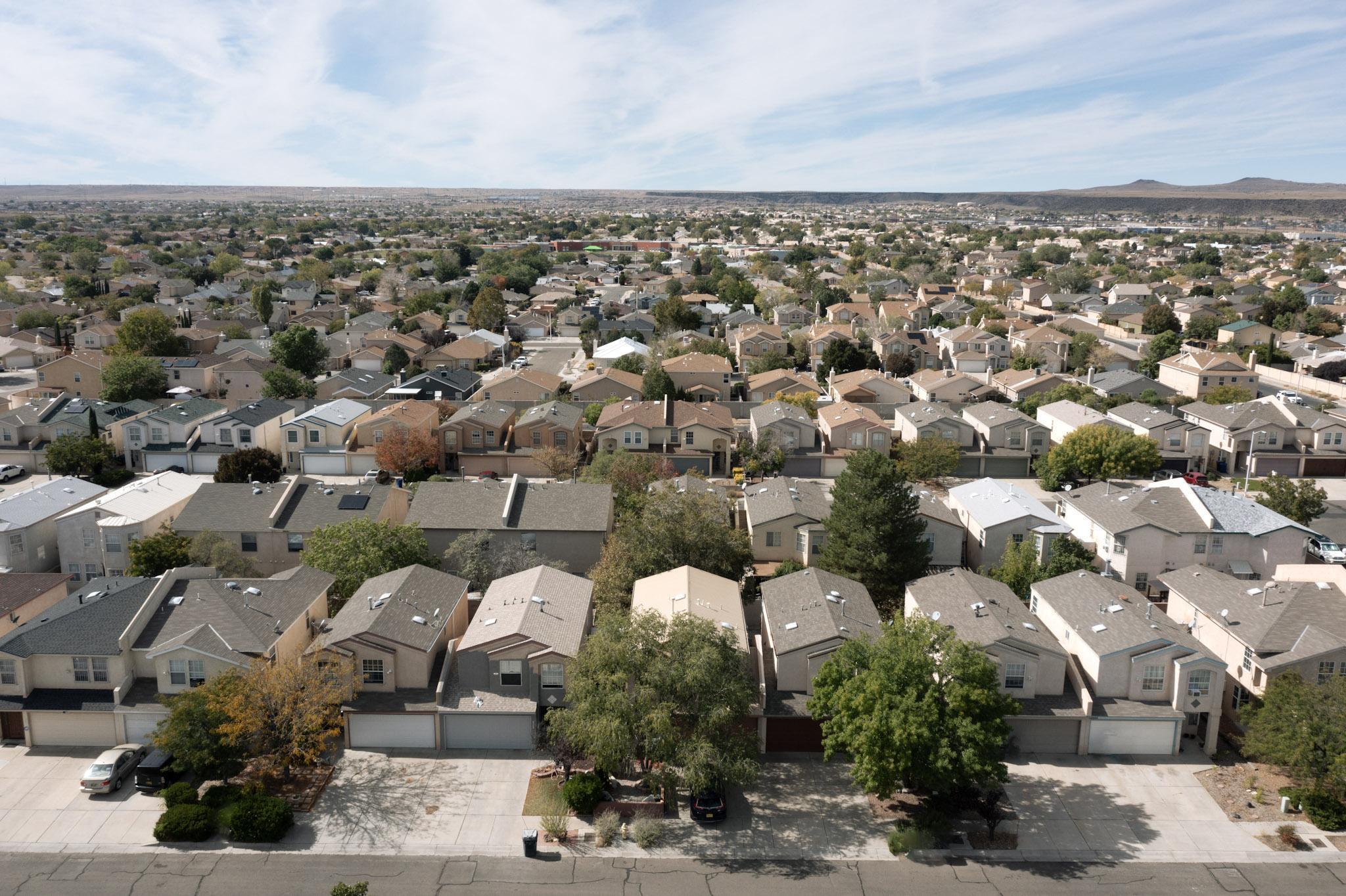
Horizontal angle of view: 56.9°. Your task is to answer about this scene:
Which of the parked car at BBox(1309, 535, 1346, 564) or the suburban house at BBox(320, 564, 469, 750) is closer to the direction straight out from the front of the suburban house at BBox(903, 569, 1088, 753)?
the suburban house

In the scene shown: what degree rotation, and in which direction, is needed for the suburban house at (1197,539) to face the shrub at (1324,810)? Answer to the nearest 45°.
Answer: approximately 135° to its left

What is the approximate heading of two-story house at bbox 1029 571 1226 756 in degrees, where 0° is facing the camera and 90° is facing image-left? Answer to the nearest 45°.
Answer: approximately 315°

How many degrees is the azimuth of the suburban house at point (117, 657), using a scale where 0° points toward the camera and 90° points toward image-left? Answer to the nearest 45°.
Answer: approximately 45°

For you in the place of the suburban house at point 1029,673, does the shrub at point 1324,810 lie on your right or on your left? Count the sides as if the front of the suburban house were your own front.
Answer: on your left

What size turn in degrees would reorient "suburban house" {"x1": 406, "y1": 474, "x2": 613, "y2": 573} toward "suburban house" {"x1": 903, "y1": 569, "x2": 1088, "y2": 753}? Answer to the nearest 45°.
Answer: approximately 135° to its right

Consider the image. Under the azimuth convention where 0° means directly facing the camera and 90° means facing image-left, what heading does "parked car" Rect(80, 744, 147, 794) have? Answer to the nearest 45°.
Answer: approximately 225°

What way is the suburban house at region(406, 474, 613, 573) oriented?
away from the camera

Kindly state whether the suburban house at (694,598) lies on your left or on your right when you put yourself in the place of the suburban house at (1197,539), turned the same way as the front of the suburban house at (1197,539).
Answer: on your left

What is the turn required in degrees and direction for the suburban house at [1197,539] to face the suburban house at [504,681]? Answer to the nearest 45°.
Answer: approximately 90° to its left

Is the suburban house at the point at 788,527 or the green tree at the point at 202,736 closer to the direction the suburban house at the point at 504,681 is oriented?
the green tree

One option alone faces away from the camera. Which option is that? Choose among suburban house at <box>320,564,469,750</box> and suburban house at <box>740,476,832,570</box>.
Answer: suburban house at <box>740,476,832,570</box>

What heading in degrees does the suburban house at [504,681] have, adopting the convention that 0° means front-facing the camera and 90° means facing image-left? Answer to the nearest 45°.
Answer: approximately 0°

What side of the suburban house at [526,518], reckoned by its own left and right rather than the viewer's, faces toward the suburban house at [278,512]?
left
